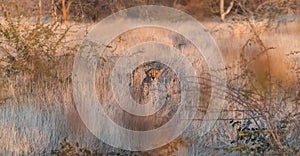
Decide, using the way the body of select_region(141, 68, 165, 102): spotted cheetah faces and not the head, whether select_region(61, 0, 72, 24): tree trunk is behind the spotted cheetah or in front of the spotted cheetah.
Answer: behind

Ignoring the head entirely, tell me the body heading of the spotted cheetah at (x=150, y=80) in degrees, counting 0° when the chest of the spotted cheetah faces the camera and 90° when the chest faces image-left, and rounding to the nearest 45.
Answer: approximately 0°
